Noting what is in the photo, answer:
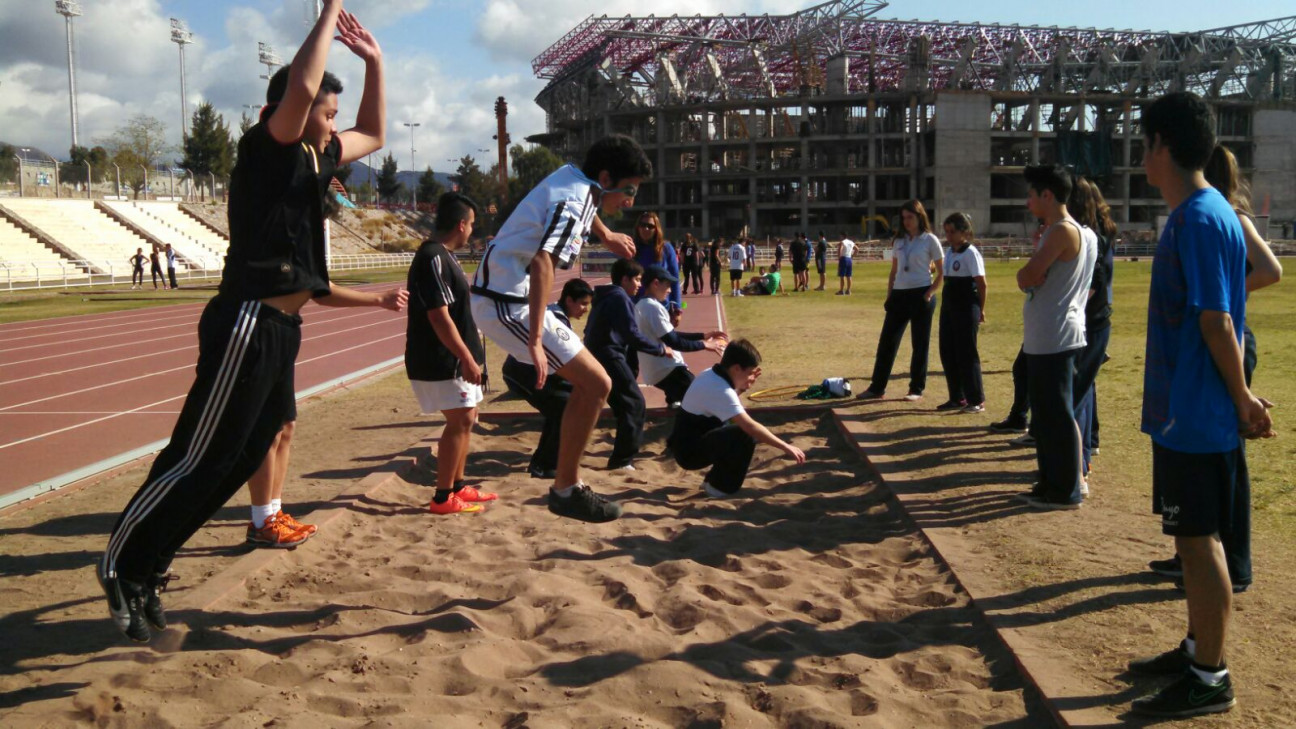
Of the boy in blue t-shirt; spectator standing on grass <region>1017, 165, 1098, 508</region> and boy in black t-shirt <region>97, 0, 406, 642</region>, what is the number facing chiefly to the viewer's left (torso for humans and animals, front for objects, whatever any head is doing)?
2

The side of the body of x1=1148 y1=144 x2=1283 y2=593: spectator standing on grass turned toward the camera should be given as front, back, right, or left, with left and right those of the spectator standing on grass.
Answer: left

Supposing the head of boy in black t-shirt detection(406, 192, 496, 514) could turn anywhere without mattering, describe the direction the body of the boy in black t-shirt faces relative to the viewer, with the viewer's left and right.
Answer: facing to the right of the viewer

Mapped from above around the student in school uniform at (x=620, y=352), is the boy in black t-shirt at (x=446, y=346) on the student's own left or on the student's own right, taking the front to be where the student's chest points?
on the student's own right

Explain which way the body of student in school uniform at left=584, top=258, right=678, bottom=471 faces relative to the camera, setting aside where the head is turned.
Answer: to the viewer's right

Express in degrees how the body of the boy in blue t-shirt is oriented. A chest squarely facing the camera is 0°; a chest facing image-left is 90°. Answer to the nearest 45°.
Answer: approximately 90°

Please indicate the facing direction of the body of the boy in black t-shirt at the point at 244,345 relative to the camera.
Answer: to the viewer's right

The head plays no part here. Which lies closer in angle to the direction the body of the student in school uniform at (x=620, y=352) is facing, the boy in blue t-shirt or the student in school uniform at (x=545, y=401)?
the boy in blue t-shirt

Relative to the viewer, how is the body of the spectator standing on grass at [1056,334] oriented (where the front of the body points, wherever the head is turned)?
to the viewer's left

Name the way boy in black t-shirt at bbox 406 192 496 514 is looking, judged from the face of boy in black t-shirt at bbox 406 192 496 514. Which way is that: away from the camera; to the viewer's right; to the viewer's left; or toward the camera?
to the viewer's right

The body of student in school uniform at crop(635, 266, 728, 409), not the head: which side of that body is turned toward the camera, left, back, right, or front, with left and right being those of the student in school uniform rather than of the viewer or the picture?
right
